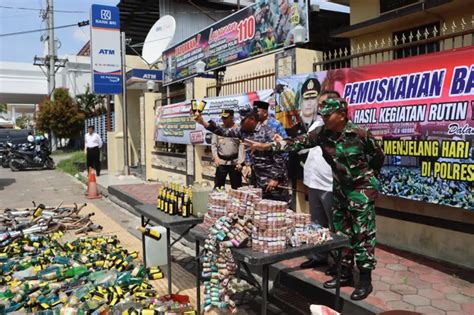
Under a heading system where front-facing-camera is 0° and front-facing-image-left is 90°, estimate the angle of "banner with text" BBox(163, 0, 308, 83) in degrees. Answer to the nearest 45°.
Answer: approximately 45°

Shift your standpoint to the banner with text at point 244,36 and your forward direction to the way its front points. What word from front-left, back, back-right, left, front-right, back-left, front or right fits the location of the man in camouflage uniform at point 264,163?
front-left

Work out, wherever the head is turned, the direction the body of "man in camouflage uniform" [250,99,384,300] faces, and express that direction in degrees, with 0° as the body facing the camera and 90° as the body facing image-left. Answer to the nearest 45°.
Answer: approximately 45°

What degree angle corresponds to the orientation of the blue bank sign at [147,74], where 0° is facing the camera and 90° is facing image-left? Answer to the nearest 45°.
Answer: approximately 45°

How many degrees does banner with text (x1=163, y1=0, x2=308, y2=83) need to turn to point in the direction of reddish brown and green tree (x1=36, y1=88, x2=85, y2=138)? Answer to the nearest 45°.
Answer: approximately 90° to its right

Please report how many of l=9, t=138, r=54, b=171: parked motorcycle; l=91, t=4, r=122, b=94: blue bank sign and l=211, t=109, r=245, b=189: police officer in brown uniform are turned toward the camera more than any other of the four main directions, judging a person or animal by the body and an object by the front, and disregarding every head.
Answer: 2

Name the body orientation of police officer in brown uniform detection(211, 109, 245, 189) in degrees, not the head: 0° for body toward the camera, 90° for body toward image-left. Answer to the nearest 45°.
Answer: approximately 0°

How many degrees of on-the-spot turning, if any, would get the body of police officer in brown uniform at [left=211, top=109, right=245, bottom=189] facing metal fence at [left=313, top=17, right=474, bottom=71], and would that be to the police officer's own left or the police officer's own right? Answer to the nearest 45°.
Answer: approximately 90° to the police officer's own left

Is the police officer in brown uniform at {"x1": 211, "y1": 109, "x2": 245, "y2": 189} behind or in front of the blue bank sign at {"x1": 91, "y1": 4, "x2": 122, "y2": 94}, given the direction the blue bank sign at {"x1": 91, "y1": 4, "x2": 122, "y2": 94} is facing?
in front

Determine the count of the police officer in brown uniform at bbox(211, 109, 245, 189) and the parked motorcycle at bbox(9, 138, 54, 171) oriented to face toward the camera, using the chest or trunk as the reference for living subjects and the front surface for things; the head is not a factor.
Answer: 1
